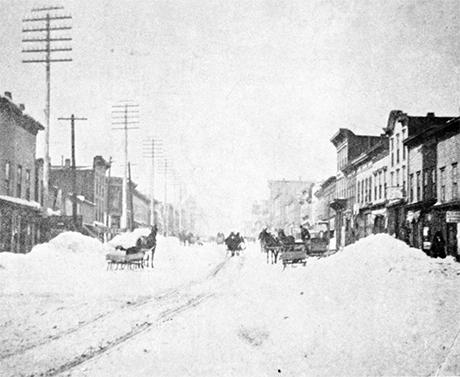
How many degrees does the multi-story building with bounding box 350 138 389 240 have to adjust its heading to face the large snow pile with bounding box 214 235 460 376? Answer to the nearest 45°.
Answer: approximately 45° to its left

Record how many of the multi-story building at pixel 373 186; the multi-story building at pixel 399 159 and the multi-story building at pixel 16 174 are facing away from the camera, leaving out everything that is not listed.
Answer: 0

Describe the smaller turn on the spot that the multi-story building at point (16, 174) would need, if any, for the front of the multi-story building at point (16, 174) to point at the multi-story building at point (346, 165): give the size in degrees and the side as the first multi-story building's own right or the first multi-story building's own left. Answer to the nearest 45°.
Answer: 0° — it already faces it

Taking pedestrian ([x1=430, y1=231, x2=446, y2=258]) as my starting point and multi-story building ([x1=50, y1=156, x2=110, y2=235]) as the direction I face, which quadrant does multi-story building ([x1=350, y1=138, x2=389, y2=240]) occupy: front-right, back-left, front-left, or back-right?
front-right

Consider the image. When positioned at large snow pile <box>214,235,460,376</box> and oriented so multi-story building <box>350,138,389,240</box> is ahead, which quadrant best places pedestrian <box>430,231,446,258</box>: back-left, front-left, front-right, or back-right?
front-right

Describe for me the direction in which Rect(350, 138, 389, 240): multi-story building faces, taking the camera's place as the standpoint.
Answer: facing the viewer and to the left of the viewer

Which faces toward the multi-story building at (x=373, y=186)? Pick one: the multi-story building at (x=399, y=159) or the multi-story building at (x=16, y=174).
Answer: the multi-story building at (x=16, y=174)

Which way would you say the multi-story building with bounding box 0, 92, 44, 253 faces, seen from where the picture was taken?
facing the viewer and to the right of the viewer

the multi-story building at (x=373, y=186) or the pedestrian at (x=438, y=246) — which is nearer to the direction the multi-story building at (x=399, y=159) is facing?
the pedestrian

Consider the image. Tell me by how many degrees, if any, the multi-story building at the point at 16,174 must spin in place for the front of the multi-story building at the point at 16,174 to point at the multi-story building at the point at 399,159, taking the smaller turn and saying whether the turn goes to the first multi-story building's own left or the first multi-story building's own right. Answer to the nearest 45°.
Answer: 0° — it already faces it

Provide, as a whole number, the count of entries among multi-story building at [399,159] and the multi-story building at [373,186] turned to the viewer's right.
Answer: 0
